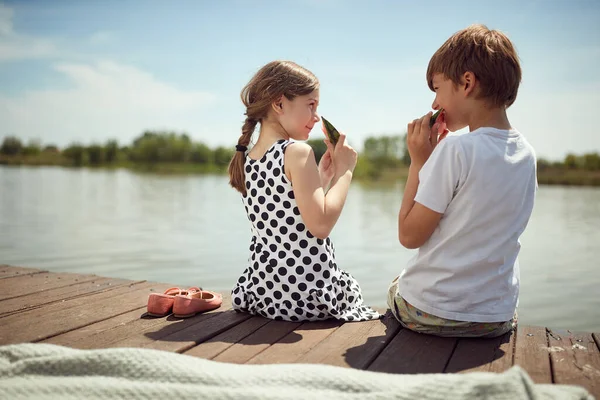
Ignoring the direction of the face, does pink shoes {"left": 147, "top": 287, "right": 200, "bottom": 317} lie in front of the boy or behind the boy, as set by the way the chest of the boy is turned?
in front

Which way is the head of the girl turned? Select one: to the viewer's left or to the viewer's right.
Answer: to the viewer's right

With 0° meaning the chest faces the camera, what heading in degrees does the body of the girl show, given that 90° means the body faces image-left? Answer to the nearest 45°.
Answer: approximately 225°

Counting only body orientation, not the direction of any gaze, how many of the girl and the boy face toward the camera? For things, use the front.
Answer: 0

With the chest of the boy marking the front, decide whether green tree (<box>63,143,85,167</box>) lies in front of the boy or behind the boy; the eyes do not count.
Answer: in front

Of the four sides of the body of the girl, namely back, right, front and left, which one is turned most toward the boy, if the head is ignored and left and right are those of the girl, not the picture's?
right

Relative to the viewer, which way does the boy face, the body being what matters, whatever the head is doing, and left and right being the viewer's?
facing away from the viewer and to the left of the viewer

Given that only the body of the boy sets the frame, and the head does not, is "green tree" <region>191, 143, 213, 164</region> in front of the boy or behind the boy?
in front

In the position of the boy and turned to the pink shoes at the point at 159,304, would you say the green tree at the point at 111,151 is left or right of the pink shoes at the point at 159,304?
right
